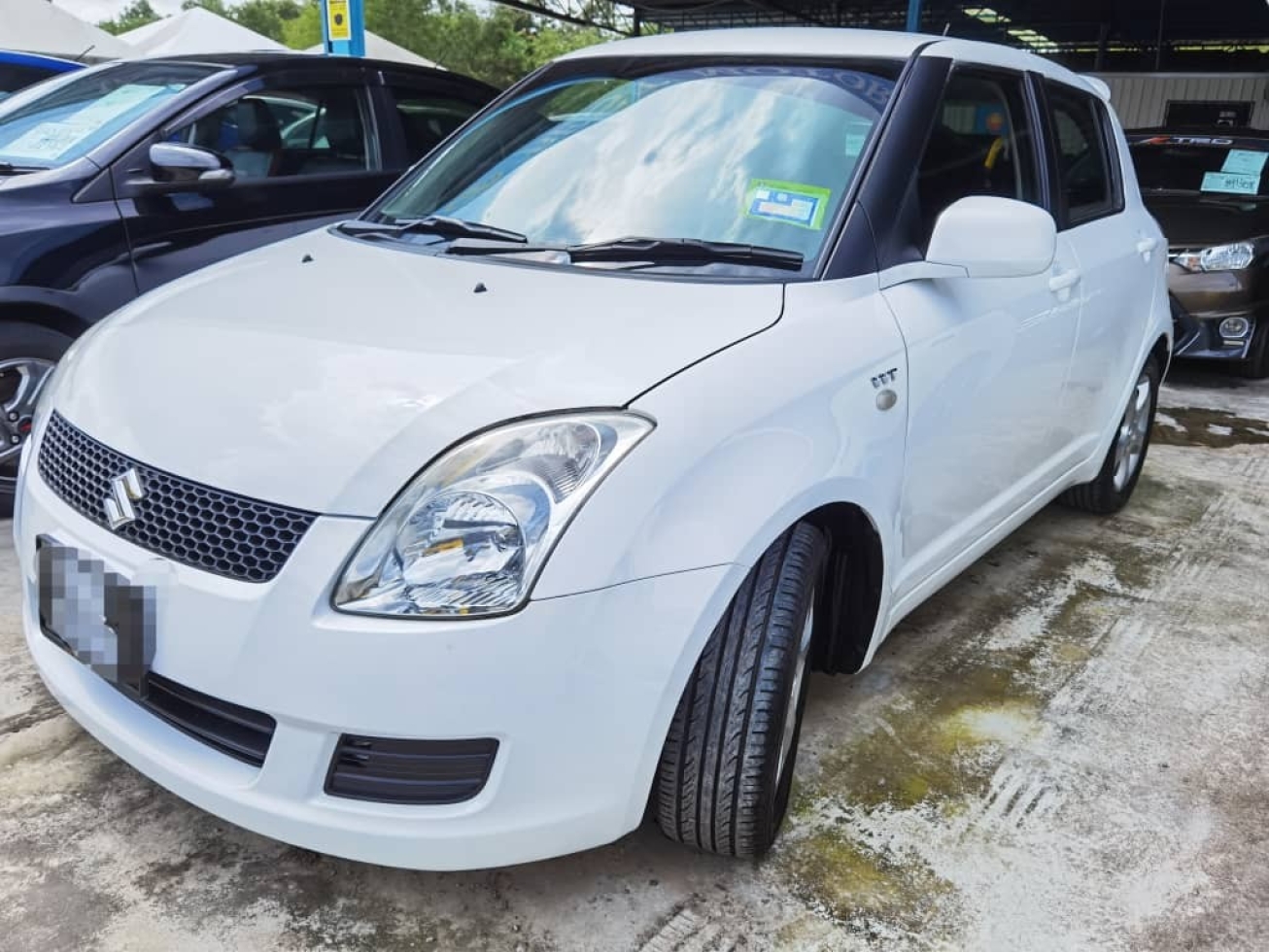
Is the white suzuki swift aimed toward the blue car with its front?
no

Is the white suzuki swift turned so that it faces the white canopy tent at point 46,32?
no

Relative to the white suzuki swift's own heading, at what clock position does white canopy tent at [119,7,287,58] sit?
The white canopy tent is roughly at 4 o'clock from the white suzuki swift.

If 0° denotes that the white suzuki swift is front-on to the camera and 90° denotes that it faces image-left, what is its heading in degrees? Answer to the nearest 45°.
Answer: approximately 45°

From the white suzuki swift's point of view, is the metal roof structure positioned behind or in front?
behind

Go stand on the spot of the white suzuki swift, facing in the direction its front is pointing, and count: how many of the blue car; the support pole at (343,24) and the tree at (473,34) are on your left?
0

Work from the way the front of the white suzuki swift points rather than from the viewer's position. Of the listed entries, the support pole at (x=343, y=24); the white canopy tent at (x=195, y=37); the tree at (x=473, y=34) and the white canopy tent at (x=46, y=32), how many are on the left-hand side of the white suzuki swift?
0

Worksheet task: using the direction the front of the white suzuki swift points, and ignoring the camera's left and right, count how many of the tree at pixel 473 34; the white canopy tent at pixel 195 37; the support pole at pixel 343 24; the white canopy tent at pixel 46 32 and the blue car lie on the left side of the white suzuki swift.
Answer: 0

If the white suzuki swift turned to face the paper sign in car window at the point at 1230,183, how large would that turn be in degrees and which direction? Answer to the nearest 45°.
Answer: approximately 180°

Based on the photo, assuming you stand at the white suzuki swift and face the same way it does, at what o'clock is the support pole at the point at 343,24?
The support pole is roughly at 4 o'clock from the white suzuki swift.

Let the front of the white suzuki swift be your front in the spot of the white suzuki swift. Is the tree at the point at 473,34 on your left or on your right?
on your right
